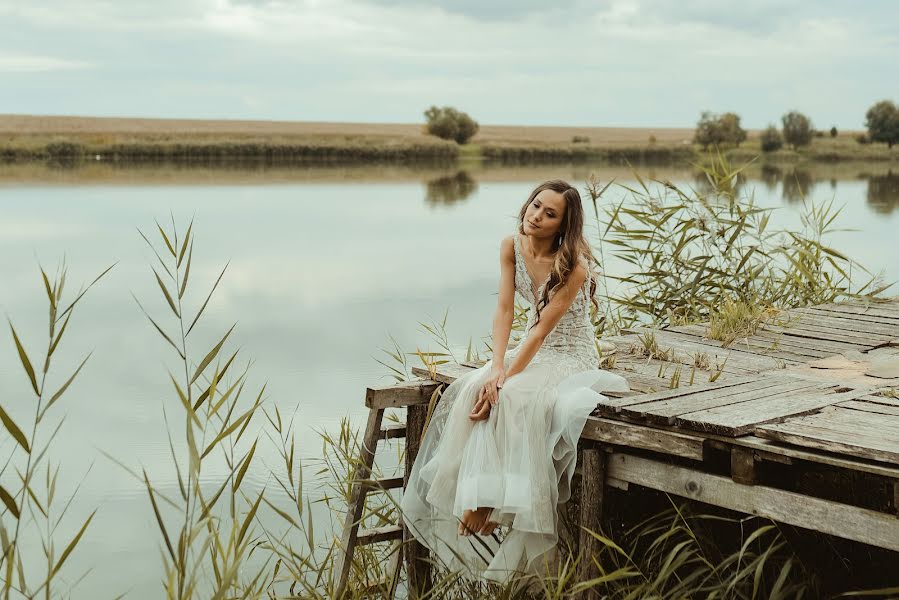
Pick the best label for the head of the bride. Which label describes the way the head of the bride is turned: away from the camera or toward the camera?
toward the camera

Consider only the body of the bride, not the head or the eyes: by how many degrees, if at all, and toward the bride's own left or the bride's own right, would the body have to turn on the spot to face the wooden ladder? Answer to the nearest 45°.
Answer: approximately 90° to the bride's own right

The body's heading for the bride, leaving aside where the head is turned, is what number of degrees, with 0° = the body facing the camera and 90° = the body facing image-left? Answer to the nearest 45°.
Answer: approximately 45°
